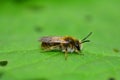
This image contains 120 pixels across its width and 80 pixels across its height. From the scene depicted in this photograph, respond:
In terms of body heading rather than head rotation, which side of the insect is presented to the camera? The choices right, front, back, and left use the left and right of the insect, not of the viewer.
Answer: right
